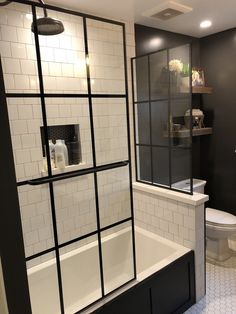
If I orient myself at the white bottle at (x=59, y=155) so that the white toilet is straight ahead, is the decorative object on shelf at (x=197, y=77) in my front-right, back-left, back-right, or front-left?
front-left

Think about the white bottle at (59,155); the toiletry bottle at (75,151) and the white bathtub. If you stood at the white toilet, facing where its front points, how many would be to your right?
3

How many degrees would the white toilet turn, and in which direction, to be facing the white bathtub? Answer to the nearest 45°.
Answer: approximately 90° to its right

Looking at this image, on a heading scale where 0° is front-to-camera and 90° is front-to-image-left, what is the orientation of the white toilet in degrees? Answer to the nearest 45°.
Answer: approximately 315°

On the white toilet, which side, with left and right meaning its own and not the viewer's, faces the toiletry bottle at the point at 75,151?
right

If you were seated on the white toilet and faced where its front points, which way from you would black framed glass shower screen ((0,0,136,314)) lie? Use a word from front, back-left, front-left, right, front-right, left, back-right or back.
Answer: right

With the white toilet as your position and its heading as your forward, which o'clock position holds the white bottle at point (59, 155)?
The white bottle is roughly at 3 o'clock from the white toilet.
